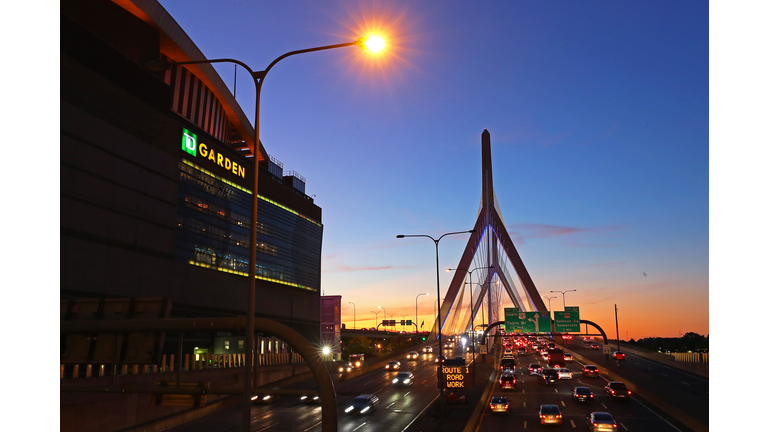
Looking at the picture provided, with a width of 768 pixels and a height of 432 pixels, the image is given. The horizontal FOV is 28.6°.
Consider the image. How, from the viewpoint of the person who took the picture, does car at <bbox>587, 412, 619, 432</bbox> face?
facing away from the viewer and to the left of the viewer

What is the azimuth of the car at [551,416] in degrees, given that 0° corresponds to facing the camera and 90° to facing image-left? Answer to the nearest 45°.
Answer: approximately 180°

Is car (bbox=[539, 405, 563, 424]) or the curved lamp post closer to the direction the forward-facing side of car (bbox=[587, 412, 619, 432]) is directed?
the car

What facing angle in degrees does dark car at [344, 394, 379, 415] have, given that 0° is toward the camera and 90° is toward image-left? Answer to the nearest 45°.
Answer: approximately 45°

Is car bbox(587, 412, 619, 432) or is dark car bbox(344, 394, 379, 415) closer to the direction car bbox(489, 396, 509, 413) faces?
the dark car

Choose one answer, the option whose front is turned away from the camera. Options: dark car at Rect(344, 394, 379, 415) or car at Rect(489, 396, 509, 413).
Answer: the car

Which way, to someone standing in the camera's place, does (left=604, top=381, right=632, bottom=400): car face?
facing away from the viewer and to the left of the viewer

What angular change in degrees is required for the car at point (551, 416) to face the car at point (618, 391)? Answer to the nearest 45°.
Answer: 0° — it already faces it

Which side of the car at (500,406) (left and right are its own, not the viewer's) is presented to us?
back

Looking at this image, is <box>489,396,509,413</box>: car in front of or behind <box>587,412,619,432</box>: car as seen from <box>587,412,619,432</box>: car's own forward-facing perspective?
in front

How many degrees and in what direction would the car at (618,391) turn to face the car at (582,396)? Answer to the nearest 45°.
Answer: approximately 90° to its left

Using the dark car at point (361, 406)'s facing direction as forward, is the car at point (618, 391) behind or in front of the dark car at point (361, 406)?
behind

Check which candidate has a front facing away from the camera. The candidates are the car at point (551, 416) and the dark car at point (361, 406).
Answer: the car
